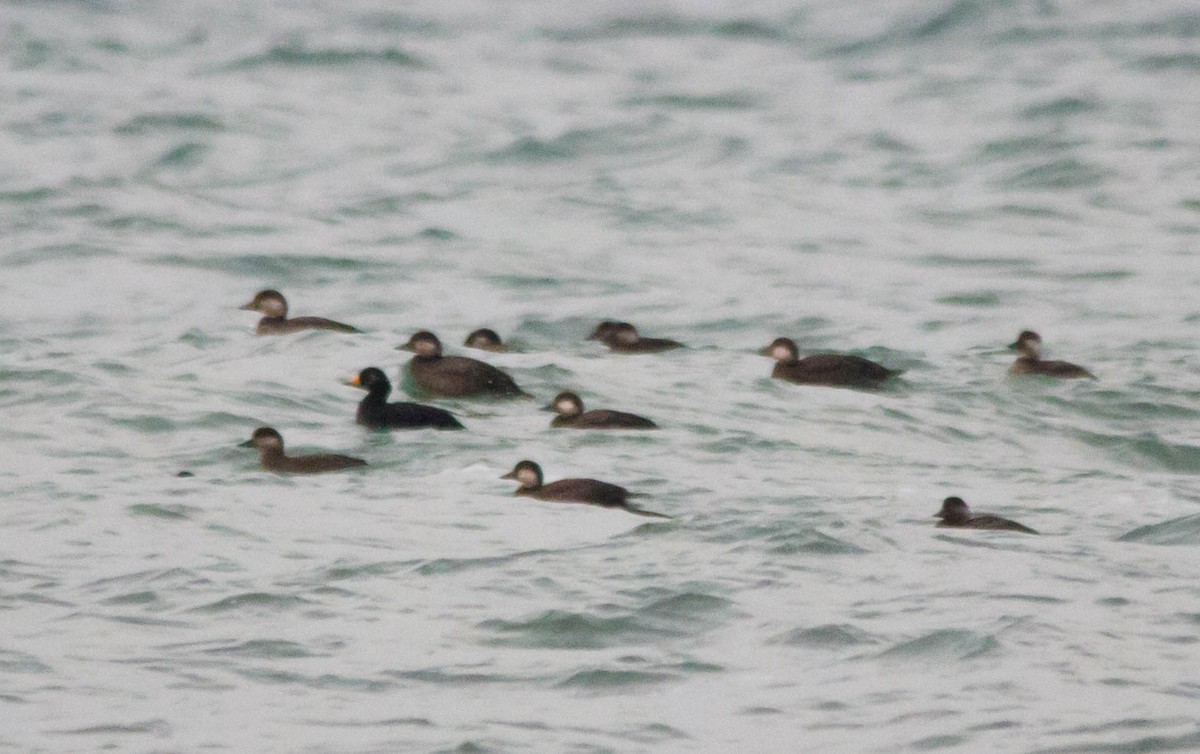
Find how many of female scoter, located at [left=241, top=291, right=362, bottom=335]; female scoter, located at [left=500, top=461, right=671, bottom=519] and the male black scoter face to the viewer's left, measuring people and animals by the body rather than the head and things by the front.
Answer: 3

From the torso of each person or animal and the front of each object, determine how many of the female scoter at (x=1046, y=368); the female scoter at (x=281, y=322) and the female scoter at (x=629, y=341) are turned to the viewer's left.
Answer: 3

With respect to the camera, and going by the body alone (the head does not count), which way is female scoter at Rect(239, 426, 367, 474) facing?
to the viewer's left

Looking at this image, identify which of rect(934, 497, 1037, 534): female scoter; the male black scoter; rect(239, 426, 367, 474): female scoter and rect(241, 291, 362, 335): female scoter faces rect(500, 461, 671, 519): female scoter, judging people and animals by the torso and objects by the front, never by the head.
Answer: rect(934, 497, 1037, 534): female scoter

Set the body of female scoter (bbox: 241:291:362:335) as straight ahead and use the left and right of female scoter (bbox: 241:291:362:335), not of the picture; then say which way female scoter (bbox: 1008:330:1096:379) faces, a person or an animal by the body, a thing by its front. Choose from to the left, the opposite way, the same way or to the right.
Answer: the same way

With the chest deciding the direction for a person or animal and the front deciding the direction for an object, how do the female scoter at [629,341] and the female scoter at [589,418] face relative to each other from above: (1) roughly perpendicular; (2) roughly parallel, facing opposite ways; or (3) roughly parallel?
roughly parallel

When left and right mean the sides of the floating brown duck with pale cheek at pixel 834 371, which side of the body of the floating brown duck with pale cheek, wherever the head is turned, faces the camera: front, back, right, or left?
left

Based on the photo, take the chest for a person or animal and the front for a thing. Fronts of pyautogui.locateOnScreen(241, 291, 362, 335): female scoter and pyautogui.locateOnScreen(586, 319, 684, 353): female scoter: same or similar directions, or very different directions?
same or similar directions

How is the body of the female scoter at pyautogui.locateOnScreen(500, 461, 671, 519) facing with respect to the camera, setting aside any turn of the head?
to the viewer's left

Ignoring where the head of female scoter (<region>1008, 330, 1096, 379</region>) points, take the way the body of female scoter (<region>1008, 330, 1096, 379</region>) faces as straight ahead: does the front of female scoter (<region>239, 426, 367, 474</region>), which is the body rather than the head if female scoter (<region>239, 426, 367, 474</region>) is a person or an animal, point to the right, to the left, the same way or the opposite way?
the same way

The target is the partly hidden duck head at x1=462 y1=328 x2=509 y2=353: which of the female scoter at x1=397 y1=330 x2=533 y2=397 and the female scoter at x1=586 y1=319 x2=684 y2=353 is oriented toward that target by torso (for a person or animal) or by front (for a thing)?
the female scoter at x1=586 y1=319 x2=684 y2=353

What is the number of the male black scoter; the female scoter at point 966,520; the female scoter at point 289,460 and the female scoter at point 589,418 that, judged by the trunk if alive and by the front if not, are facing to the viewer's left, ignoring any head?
4

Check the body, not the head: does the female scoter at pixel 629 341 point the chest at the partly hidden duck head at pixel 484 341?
yes

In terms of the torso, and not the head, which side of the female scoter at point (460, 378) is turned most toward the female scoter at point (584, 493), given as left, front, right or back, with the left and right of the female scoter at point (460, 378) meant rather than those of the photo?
left

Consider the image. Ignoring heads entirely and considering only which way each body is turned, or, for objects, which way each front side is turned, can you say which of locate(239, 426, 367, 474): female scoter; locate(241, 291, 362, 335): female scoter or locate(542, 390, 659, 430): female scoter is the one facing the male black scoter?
locate(542, 390, 659, 430): female scoter

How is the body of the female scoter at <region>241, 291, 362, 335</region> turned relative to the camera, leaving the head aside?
to the viewer's left

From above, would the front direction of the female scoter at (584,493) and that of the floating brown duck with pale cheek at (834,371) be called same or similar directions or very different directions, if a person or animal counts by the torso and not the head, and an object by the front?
same or similar directions

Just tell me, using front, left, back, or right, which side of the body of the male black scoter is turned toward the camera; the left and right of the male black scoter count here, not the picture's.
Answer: left

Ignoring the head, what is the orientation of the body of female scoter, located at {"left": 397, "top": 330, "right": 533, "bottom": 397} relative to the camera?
to the viewer's left
